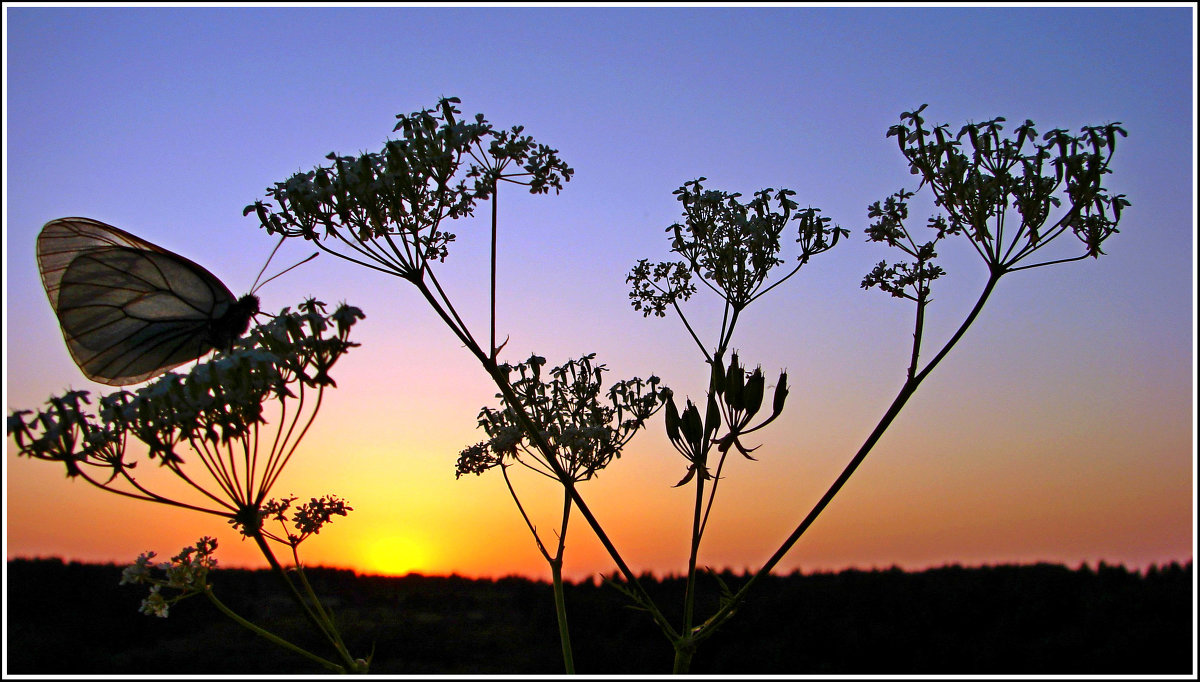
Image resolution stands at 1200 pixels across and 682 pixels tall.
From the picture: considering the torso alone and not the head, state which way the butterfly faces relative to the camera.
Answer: to the viewer's right
